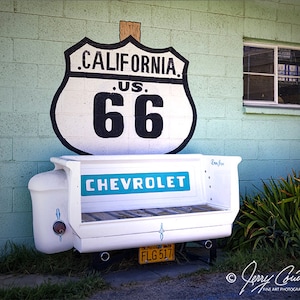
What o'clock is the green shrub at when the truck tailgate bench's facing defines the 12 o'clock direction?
The green shrub is roughly at 10 o'clock from the truck tailgate bench.

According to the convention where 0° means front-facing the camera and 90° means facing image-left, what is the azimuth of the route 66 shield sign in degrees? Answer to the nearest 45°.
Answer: approximately 0°

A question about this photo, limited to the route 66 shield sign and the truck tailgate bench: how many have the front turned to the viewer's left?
0

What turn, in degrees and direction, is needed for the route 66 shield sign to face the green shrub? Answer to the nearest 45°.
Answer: approximately 90° to its left

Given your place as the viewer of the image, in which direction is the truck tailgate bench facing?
facing the viewer and to the right of the viewer
